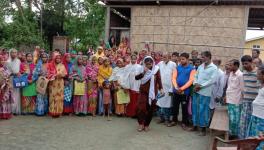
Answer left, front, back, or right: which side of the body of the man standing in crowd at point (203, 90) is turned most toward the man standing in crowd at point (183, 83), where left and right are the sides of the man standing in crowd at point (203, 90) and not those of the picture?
right

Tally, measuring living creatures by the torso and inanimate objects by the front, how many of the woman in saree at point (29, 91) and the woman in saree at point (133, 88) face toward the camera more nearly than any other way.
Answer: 2

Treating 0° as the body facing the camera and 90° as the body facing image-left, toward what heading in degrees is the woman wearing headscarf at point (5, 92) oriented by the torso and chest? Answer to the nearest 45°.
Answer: approximately 0°

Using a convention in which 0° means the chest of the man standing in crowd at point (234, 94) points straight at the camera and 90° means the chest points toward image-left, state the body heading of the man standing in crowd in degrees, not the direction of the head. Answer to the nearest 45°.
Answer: approximately 45°

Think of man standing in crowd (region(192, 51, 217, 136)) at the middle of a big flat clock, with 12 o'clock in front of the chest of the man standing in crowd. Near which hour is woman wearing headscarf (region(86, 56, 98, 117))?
The woman wearing headscarf is roughly at 2 o'clock from the man standing in crowd.

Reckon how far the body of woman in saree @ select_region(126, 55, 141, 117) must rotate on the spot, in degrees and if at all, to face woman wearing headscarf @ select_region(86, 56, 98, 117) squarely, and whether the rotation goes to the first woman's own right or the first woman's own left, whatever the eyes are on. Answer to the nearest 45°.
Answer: approximately 90° to the first woman's own right
